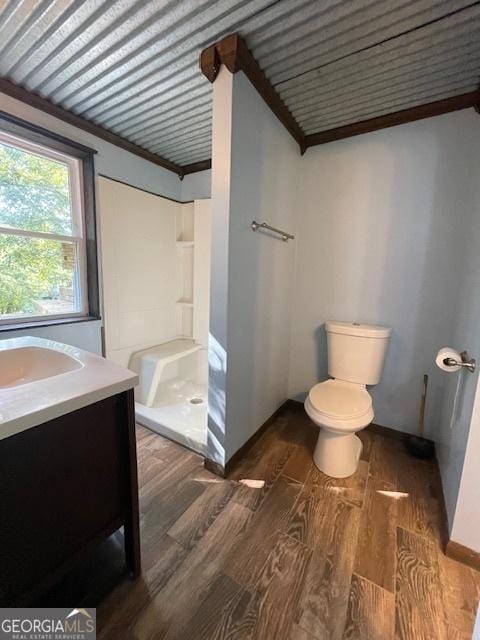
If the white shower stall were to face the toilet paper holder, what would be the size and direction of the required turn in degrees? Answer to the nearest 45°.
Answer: approximately 90° to its left

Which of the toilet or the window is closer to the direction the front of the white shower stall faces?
the window

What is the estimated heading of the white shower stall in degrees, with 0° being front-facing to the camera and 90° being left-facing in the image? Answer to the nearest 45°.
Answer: approximately 45°

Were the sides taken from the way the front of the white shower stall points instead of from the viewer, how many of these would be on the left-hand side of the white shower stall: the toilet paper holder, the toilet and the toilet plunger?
3

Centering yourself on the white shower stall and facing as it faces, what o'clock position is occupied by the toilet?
The toilet is roughly at 9 o'clock from the white shower stall.

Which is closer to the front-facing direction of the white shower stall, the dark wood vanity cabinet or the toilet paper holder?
the dark wood vanity cabinet

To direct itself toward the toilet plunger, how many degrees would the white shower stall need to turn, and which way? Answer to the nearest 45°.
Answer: approximately 90° to its left

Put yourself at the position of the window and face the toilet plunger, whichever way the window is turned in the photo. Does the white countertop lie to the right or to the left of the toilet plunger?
right
